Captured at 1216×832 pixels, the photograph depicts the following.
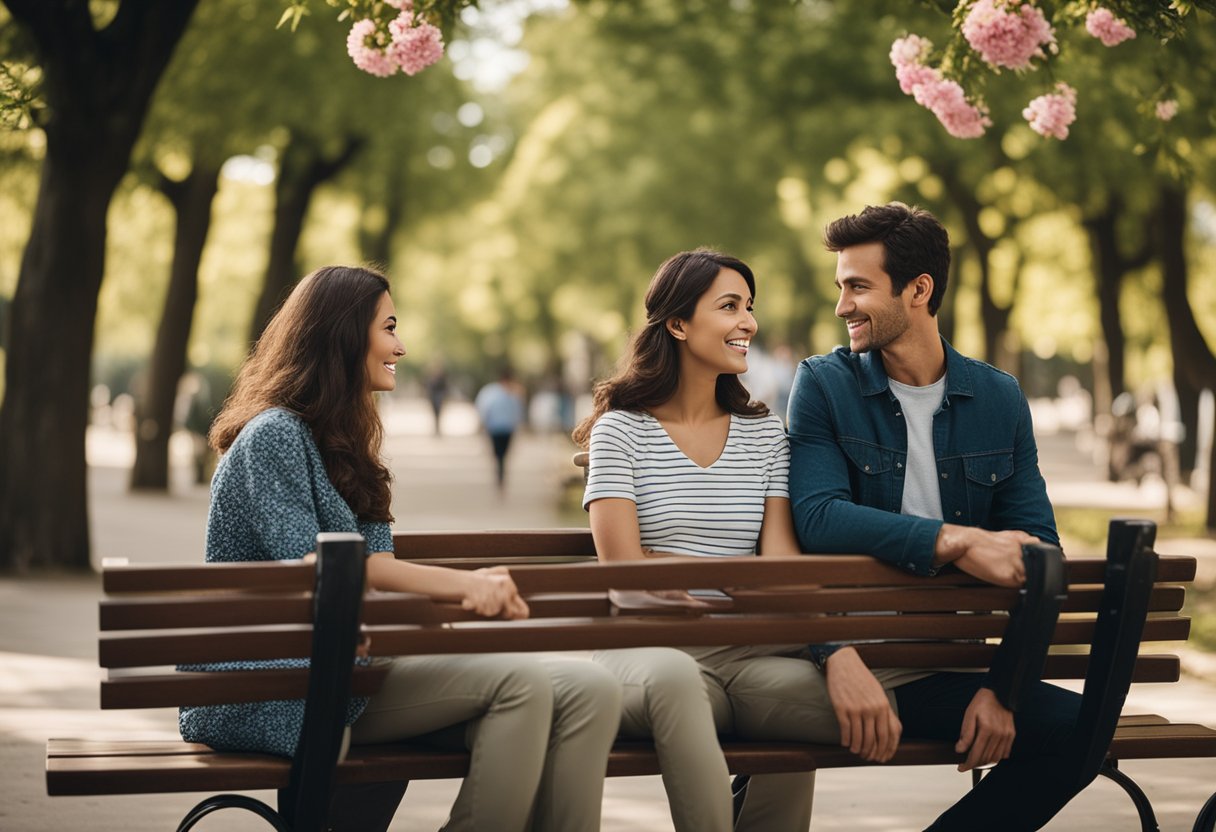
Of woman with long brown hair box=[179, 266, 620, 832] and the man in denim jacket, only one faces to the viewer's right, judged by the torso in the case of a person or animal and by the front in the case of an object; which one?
the woman with long brown hair

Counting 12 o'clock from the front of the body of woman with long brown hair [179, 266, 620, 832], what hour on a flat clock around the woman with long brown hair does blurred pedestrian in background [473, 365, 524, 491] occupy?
The blurred pedestrian in background is roughly at 9 o'clock from the woman with long brown hair.

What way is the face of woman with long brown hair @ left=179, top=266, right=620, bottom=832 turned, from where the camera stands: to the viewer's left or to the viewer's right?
to the viewer's right

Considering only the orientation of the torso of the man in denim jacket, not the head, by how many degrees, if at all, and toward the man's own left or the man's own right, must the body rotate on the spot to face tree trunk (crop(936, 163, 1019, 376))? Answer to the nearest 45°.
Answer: approximately 180°

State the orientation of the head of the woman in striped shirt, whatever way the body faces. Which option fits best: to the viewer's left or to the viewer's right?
to the viewer's right

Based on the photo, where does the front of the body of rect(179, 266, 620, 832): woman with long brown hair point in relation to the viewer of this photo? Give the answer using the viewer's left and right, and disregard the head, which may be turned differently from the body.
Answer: facing to the right of the viewer

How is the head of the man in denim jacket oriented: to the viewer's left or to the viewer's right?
to the viewer's left

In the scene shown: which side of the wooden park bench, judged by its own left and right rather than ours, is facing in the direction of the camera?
back

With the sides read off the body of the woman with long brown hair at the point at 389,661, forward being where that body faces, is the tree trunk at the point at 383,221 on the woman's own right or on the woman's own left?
on the woman's own left
